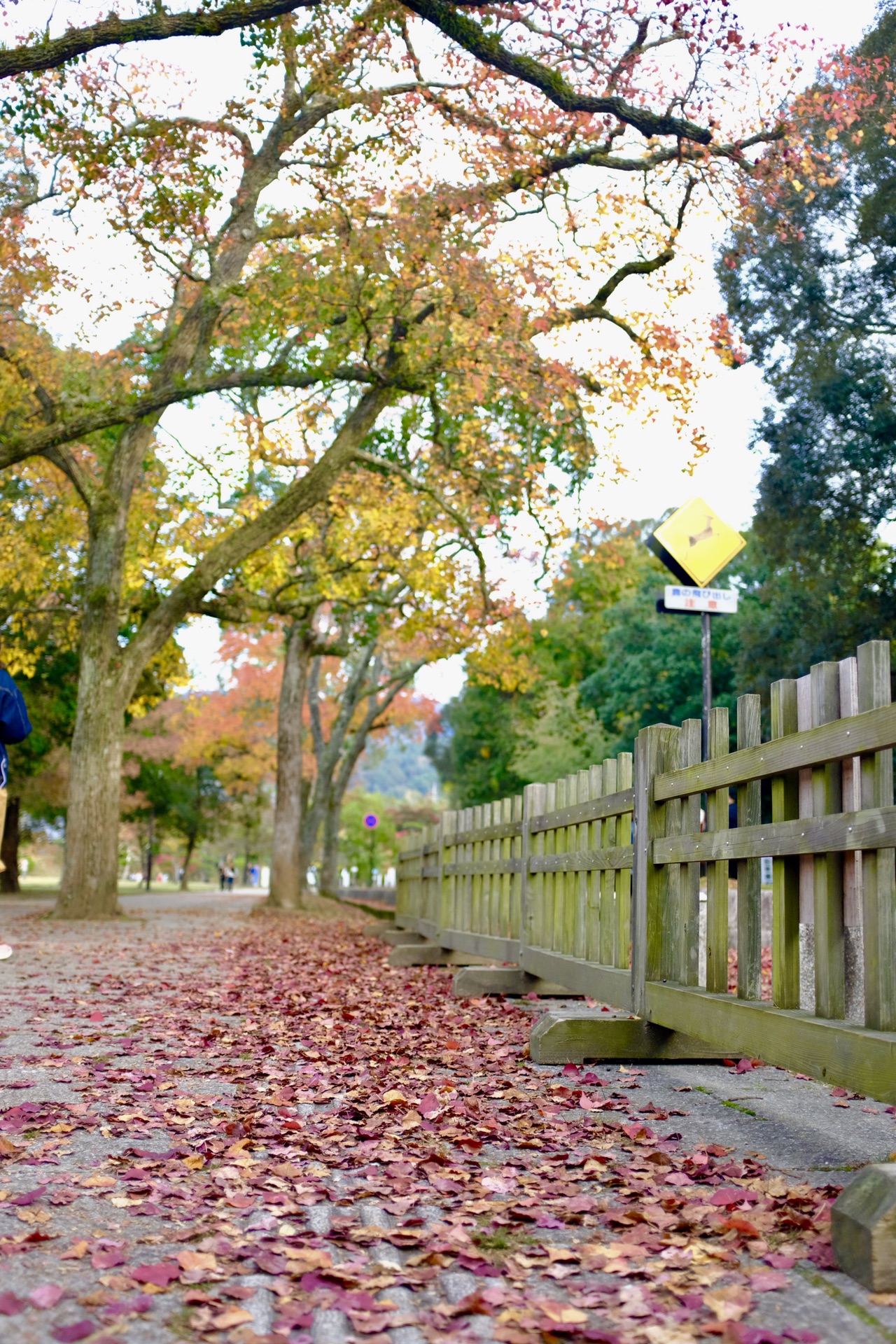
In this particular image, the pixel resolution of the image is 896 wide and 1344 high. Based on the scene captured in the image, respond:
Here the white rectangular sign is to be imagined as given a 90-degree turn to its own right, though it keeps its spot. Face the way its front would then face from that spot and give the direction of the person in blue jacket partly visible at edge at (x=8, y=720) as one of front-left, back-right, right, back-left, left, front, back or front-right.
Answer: front-left

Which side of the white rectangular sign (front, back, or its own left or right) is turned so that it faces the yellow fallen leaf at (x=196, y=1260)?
front

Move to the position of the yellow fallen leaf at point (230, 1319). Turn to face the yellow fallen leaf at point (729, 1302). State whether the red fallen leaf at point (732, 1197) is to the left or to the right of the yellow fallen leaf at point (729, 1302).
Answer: left

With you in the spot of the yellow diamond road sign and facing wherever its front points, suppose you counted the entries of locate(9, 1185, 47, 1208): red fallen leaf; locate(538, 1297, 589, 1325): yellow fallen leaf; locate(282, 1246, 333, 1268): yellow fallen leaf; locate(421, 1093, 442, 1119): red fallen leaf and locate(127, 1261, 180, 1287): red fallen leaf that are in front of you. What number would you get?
5

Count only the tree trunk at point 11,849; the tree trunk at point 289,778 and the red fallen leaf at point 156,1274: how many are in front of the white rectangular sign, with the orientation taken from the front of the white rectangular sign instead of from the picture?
1

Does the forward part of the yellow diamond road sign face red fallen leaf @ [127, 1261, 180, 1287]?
yes

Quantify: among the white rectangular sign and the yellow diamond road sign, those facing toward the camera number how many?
2

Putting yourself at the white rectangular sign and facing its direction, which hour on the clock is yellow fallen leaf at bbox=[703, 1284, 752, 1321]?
The yellow fallen leaf is roughly at 12 o'clock from the white rectangular sign.

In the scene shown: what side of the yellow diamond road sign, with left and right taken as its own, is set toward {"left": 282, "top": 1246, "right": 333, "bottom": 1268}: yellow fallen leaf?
front

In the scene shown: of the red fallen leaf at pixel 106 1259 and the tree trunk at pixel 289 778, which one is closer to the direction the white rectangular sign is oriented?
the red fallen leaf

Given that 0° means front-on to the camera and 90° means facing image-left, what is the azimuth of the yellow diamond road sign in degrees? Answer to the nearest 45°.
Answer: approximately 0°

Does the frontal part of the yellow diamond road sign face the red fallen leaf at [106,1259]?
yes

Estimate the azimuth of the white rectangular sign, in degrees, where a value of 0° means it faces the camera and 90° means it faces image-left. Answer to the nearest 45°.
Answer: approximately 0°
